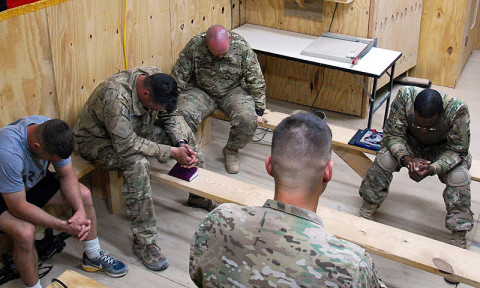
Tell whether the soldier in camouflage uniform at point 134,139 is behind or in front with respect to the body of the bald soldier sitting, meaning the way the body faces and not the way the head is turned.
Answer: in front

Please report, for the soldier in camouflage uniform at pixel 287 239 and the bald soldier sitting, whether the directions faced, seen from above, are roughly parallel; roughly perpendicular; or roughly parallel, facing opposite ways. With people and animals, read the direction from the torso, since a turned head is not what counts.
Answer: roughly parallel, facing opposite ways

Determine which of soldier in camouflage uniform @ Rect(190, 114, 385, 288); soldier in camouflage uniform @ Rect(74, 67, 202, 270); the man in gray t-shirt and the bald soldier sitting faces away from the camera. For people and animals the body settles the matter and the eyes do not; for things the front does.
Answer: soldier in camouflage uniform @ Rect(190, 114, 385, 288)

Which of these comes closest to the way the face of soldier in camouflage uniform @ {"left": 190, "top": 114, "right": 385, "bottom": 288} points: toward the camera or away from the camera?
away from the camera

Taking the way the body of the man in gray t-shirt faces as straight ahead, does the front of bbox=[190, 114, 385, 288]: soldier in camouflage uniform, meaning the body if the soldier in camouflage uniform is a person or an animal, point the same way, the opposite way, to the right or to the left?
to the left

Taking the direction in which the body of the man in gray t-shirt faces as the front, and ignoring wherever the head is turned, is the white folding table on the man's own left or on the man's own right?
on the man's own left

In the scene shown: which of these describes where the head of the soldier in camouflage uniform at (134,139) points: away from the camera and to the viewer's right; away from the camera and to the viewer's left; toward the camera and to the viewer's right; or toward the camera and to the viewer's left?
toward the camera and to the viewer's right

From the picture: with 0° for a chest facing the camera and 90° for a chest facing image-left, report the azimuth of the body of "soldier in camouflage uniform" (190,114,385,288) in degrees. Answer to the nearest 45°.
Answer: approximately 180°

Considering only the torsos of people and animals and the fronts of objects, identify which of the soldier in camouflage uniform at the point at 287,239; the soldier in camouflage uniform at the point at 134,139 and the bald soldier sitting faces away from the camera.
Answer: the soldier in camouflage uniform at the point at 287,239

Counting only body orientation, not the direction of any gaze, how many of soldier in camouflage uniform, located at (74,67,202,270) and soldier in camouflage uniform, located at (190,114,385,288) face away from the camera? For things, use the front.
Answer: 1

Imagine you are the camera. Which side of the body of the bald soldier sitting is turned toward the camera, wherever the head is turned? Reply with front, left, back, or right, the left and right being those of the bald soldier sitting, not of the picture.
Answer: front

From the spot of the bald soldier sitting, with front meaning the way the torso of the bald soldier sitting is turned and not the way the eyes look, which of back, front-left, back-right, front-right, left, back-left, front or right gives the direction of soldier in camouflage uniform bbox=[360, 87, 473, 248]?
front-left

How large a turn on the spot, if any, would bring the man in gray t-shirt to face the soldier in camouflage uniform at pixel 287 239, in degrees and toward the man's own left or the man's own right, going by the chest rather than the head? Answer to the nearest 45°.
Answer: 0° — they already face them

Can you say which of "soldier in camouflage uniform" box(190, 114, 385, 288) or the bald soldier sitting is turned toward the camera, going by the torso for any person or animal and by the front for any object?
the bald soldier sitting

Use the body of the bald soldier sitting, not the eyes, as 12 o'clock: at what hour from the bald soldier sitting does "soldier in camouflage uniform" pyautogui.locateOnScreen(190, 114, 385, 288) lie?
The soldier in camouflage uniform is roughly at 12 o'clock from the bald soldier sitting.
